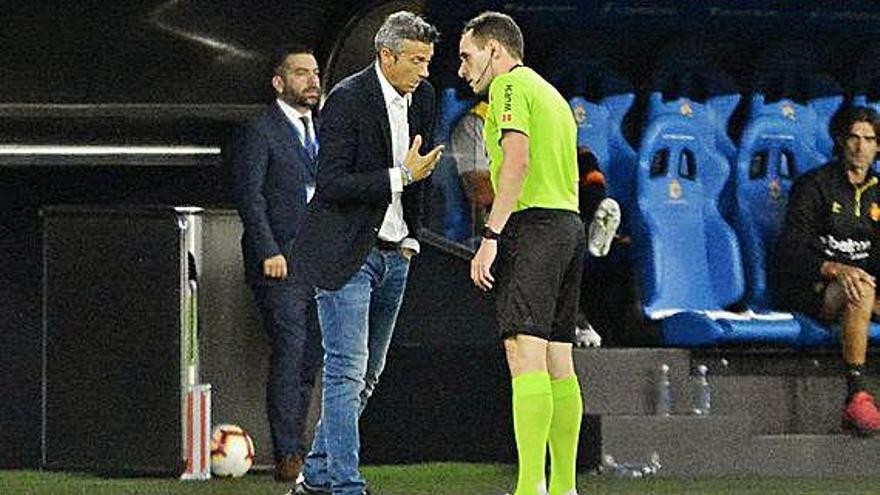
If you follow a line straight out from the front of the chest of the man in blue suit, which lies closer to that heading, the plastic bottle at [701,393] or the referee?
the referee

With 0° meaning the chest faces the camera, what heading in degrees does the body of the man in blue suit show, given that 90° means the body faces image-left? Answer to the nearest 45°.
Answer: approximately 315°

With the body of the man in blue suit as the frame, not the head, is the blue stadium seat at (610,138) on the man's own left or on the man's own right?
on the man's own left

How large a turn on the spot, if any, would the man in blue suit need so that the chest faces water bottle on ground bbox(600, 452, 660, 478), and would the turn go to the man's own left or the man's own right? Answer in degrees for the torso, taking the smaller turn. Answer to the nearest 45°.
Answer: approximately 45° to the man's own left
